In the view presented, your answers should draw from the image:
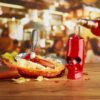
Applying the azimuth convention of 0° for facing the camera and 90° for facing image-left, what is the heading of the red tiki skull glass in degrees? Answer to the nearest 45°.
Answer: approximately 45°
